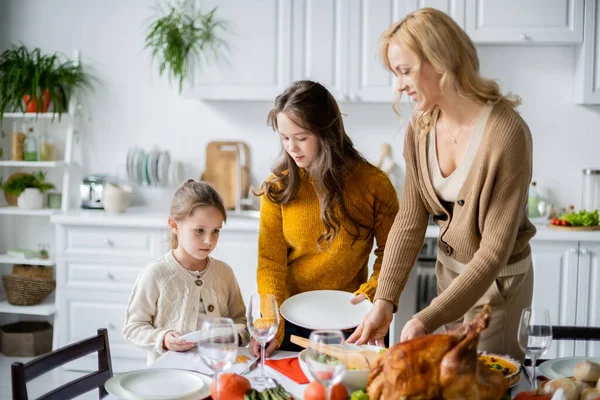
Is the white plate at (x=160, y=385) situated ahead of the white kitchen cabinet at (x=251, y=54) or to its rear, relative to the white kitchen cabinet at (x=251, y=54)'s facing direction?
ahead

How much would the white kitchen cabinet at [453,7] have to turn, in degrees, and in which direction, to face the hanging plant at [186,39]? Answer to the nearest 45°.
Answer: approximately 90° to its right

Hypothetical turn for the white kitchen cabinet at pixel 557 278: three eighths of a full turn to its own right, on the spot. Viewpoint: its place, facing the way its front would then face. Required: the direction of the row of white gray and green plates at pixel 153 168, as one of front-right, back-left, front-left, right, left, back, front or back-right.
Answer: front-left

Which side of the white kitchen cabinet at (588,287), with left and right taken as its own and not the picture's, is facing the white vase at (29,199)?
right

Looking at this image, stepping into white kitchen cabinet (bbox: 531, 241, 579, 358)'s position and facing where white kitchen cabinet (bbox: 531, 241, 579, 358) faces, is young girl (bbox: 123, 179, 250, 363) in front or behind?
in front

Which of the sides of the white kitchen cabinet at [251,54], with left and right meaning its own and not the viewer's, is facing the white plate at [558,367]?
front

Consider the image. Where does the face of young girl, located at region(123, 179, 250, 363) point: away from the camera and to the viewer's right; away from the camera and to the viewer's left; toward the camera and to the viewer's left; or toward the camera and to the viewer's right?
toward the camera and to the viewer's right

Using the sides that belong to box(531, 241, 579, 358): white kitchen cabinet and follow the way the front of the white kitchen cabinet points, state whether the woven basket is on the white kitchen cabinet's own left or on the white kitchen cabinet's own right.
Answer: on the white kitchen cabinet's own right

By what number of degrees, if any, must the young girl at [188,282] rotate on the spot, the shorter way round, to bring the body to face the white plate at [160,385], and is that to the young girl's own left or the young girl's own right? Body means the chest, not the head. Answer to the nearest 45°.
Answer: approximately 45° to the young girl's own right

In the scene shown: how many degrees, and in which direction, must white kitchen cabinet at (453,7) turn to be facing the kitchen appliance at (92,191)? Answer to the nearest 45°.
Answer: approximately 90° to its right

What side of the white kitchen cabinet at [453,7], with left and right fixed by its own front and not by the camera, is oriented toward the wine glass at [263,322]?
front
